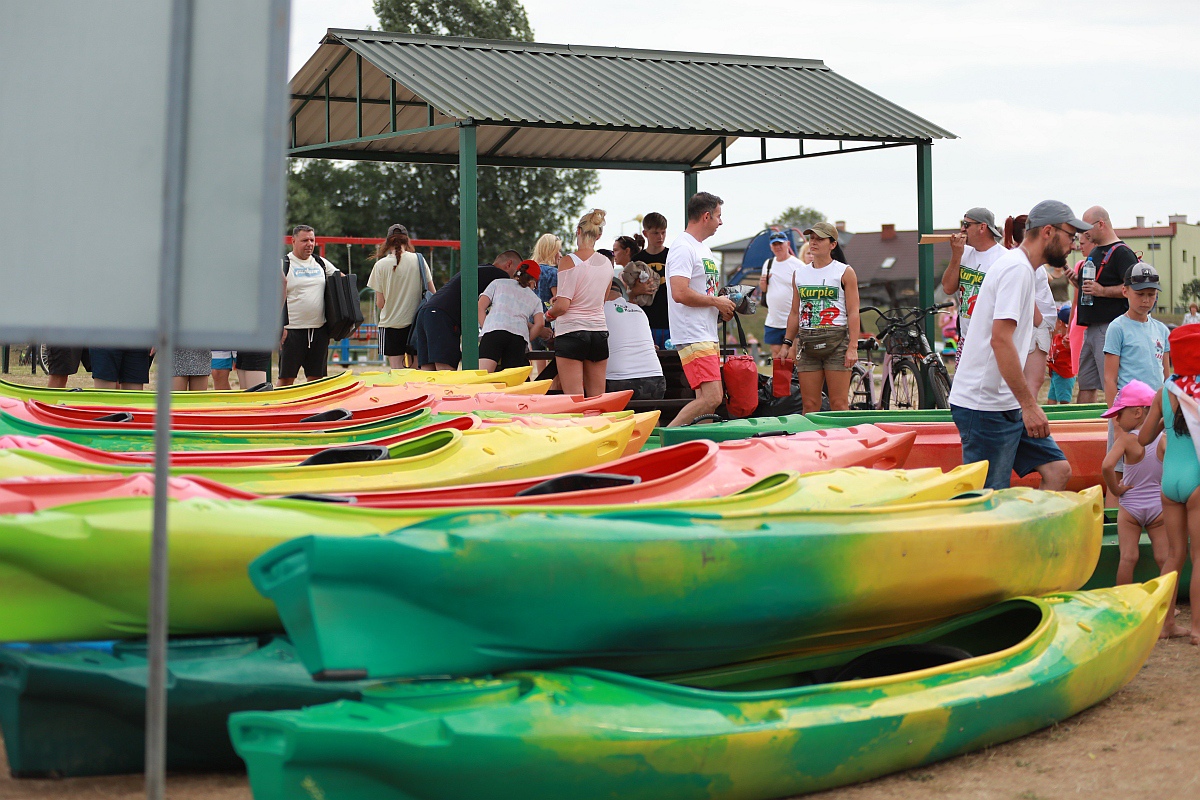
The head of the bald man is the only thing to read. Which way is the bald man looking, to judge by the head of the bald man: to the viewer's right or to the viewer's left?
to the viewer's left

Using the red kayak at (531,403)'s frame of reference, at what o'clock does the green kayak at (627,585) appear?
The green kayak is roughly at 3 o'clock from the red kayak.

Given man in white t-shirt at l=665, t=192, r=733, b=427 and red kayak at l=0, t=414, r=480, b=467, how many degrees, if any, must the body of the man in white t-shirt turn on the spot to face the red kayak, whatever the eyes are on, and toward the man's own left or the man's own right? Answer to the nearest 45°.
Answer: approximately 135° to the man's own right

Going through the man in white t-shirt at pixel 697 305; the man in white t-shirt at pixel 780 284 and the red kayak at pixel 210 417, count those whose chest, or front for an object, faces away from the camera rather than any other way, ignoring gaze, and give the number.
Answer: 0

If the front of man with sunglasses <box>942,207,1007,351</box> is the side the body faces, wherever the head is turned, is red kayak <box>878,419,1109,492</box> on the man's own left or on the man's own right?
on the man's own left

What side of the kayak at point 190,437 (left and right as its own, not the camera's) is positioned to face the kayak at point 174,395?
left

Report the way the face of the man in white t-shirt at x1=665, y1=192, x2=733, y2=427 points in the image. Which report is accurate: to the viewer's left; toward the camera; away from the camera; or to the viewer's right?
to the viewer's right

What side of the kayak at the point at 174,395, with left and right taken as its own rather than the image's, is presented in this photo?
right

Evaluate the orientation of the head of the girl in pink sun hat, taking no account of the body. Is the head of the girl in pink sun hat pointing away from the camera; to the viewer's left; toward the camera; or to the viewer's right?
to the viewer's left

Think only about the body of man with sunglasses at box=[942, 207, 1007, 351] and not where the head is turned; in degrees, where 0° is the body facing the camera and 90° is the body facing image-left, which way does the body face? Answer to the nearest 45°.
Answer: approximately 45°
